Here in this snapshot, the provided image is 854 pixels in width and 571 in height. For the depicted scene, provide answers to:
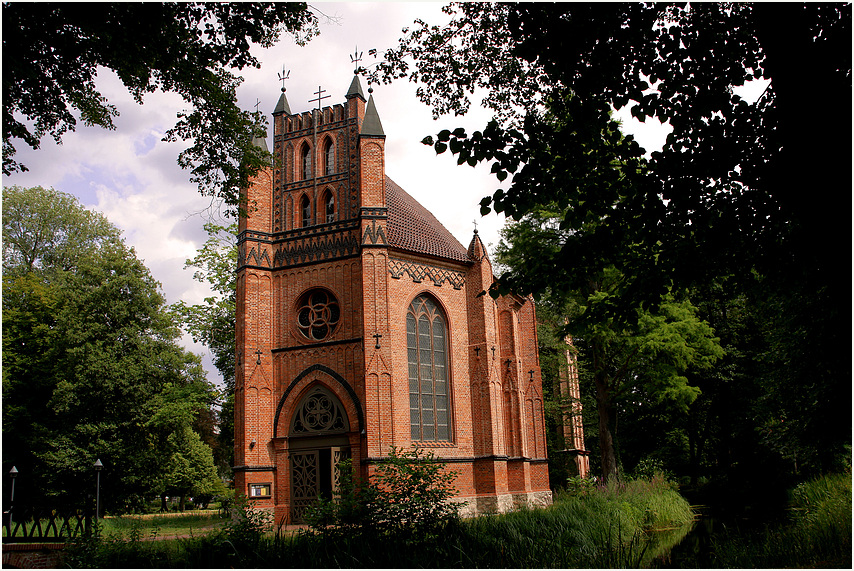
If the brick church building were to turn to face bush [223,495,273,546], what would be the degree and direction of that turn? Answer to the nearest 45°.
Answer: approximately 45° to its left

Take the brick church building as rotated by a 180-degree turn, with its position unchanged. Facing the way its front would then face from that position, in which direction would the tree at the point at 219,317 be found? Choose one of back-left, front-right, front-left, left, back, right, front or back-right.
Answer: left

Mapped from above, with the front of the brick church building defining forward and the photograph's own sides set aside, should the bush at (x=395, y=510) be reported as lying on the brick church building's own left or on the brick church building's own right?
on the brick church building's own left

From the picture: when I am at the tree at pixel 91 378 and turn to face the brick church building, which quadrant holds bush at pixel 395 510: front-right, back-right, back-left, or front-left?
front-right

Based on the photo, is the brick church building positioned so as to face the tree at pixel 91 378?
no

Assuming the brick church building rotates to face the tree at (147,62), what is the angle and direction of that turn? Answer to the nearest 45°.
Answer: approximately 45° to its left

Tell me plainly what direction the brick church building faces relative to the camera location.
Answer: facing the viewer and to the left of the viewer
